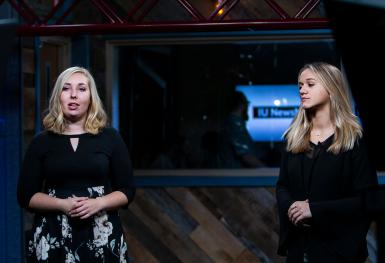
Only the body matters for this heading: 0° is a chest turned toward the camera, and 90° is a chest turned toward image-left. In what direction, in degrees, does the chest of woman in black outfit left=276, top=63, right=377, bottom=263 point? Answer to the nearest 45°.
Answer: approximately 45°

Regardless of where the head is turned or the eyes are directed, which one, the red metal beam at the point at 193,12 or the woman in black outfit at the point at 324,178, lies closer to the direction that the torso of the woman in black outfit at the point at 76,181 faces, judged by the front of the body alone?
the woman in black outfit

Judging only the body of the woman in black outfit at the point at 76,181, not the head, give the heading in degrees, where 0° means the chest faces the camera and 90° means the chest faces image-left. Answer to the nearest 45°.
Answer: approximately 0°

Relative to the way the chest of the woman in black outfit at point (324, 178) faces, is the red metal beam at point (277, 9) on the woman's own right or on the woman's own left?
on the woman's own right

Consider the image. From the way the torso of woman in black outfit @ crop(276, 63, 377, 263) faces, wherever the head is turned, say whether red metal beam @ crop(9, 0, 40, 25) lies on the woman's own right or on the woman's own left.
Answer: on the woman's own right

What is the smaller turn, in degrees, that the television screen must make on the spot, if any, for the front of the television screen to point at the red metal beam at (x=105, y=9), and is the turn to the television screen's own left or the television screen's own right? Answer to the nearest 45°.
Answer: approximately 45° to the television screen's own right

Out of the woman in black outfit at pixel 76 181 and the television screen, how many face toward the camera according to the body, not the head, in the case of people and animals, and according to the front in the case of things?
2

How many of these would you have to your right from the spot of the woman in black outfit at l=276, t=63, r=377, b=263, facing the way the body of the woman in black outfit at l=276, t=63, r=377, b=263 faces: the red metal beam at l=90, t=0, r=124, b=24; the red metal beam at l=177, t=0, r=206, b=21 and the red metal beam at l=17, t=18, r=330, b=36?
3
